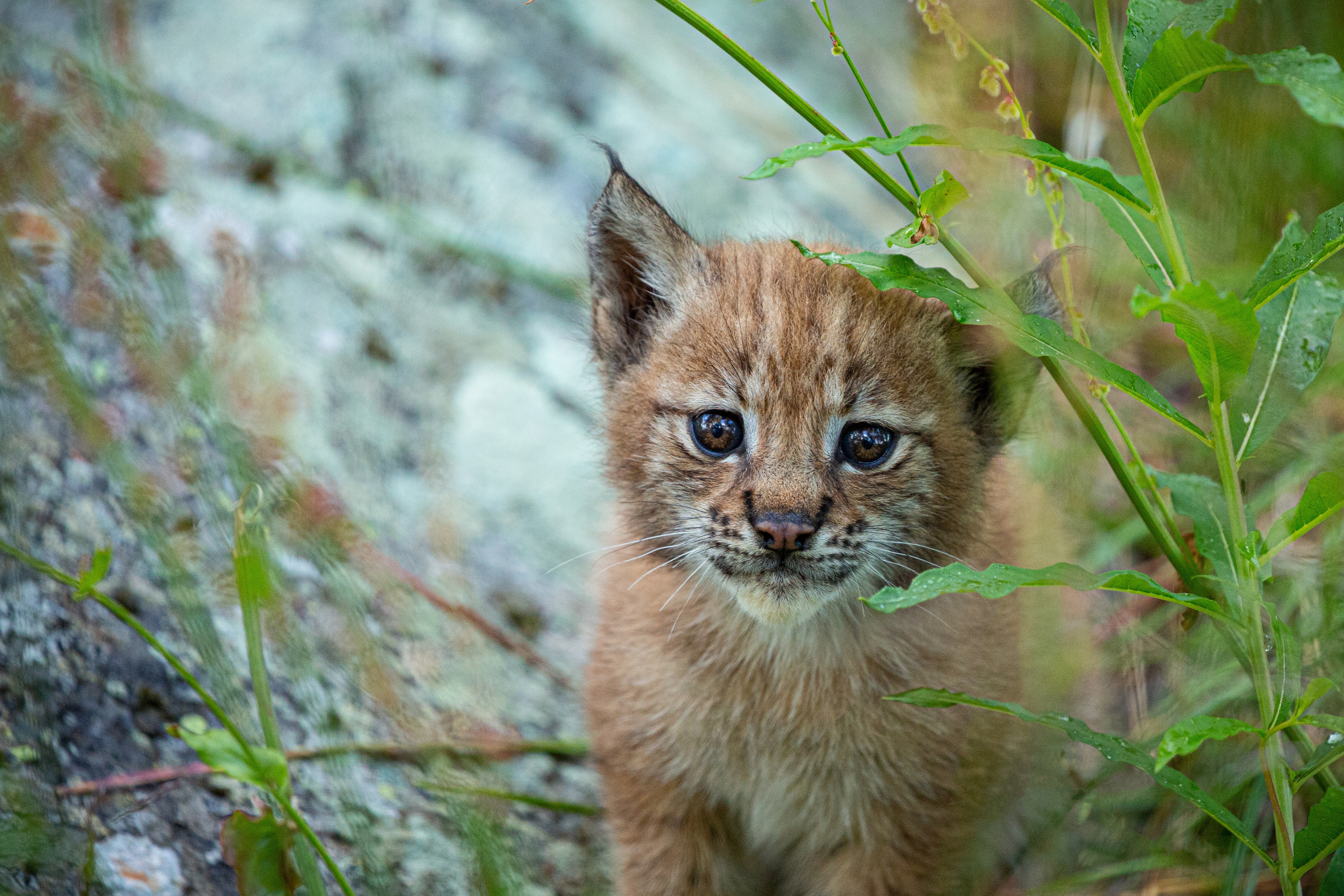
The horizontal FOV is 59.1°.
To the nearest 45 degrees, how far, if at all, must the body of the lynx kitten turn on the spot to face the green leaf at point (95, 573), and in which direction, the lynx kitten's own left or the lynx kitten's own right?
approximately 45° to the lynx kitten's own right

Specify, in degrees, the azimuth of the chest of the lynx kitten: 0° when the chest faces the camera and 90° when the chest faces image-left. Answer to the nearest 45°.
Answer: approximately 0°

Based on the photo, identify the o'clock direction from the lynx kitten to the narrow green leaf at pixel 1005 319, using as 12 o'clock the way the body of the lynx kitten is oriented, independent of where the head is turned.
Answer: The narrow green leaf is roughly at 11 o'clock from the lynx kitten.

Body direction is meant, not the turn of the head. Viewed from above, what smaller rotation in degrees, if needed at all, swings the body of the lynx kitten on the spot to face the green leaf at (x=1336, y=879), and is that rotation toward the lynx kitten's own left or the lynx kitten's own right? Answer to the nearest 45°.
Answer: approximately 45° to the lynx kitten's own left

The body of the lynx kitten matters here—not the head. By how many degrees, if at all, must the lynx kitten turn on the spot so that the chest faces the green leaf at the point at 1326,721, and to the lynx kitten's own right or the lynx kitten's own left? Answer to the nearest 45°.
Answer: approximately 45° to the lynx kitten's own left

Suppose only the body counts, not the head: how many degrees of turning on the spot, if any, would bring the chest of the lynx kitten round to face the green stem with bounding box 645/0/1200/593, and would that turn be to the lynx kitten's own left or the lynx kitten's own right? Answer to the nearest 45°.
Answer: approximately 45° to the lynx kitten's own left

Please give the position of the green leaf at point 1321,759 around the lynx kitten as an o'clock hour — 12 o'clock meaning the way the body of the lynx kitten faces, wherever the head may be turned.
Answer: The green leaf is roughly at 10 o'clock from the lynx kitten.
